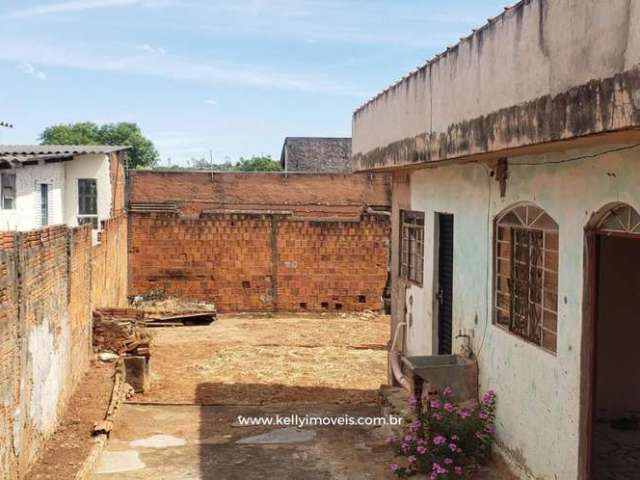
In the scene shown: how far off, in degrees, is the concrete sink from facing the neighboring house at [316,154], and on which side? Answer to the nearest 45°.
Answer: approximately 90° to its right

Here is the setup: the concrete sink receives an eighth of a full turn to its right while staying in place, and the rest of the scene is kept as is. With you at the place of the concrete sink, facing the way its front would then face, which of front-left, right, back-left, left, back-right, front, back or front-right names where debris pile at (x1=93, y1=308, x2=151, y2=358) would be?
front

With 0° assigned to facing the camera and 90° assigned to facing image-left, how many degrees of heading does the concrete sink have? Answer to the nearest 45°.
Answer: approximately 90°

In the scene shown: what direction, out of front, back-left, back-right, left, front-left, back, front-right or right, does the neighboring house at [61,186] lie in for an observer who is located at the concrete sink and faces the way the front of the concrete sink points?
front-right

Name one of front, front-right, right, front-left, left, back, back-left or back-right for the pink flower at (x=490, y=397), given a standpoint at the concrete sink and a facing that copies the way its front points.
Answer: back-left

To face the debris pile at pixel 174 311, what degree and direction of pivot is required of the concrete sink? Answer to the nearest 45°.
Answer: approximately 45° to its right

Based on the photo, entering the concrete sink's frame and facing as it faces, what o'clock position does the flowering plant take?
The flowering plant is roughly at 9 o'clock from the concrete sink.
